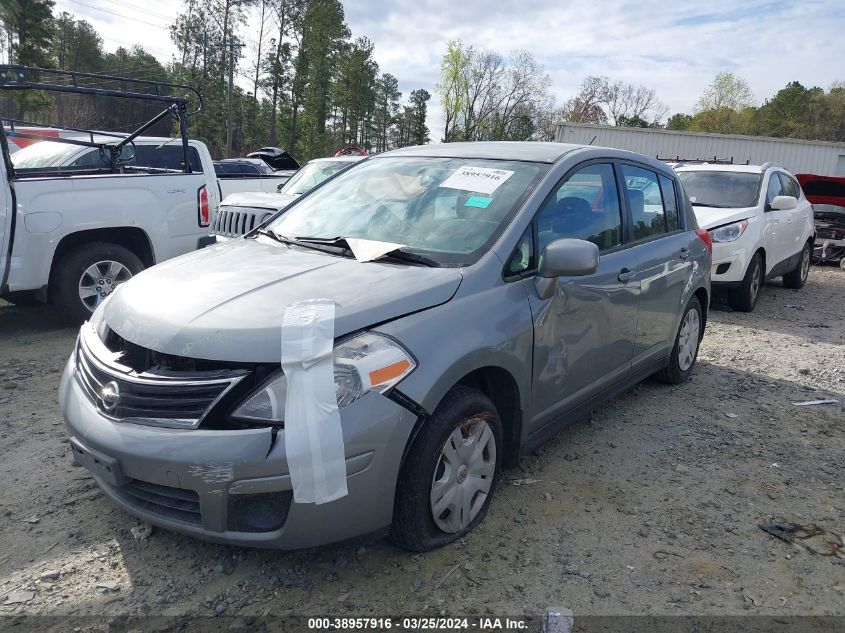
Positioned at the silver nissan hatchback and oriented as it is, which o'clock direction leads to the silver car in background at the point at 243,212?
The silver car in background is roughly at 4 o'clock from the silver nissan hatchback.

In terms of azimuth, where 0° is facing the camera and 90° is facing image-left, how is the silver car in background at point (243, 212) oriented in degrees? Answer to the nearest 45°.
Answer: approximately 45°

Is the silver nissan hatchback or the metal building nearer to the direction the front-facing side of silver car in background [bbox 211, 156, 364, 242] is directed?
the silver nissan hatchback

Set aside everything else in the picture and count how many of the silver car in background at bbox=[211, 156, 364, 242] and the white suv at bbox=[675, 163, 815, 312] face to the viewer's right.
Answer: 0

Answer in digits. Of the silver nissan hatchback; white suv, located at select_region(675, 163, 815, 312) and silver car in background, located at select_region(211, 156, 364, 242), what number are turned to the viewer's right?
0

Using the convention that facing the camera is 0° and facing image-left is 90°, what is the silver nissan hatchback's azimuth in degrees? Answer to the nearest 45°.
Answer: approximately 45°

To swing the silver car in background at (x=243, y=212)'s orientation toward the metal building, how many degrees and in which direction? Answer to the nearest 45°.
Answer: approximately 180°

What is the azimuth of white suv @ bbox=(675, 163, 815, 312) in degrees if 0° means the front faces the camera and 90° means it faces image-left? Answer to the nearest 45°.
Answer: approximately 45°

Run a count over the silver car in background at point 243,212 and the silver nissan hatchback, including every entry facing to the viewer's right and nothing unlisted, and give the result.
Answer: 0

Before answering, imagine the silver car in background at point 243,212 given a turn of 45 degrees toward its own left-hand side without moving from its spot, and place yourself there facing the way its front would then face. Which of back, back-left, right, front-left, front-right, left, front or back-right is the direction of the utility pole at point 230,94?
back
